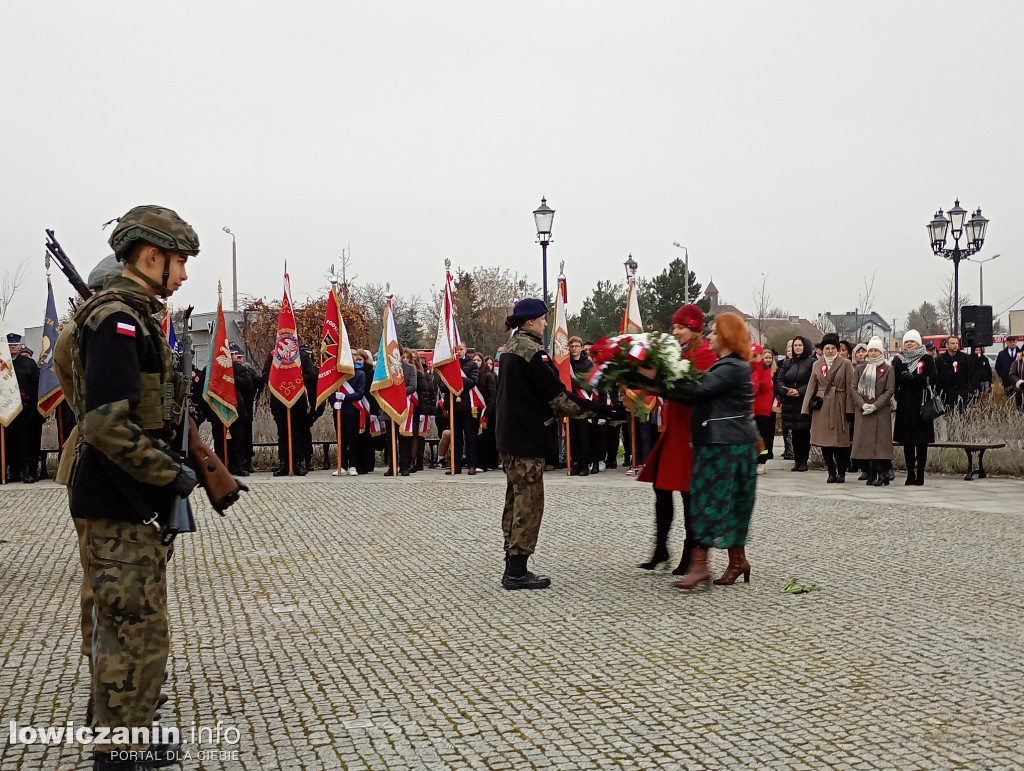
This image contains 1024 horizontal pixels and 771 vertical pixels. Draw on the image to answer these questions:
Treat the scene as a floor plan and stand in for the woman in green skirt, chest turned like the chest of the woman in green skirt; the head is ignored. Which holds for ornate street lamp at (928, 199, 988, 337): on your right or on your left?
on your right

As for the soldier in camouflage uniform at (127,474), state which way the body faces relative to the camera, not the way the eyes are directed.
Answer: to the viewer's right

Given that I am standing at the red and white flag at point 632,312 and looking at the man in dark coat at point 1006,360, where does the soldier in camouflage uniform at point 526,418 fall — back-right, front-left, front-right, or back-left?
back-right

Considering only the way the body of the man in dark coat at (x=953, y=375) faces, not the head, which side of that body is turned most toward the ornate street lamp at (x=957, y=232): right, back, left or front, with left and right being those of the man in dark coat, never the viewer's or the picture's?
back

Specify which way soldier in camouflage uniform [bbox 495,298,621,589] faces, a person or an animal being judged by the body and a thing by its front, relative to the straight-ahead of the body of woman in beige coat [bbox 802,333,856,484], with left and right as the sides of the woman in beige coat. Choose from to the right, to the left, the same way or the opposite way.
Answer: to the left

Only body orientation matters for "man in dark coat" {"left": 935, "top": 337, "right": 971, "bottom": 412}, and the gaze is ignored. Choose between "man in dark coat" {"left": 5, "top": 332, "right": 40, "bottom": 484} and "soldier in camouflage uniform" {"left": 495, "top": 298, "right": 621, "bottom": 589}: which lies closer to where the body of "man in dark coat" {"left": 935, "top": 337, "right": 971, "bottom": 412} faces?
the soldier in camouflage uniform

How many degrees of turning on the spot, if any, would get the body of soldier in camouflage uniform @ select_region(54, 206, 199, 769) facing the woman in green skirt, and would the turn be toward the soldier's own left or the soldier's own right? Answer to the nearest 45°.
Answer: approximately 45° to the soldier's own left

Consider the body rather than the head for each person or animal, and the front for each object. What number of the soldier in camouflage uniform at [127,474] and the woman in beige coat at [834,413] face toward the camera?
1

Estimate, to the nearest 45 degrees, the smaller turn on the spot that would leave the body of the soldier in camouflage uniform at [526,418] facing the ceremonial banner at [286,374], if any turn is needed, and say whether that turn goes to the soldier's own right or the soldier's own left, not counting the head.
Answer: approximately 135° to the soldier's own left

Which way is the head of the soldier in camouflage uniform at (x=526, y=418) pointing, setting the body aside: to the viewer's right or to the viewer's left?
to the viewer's right

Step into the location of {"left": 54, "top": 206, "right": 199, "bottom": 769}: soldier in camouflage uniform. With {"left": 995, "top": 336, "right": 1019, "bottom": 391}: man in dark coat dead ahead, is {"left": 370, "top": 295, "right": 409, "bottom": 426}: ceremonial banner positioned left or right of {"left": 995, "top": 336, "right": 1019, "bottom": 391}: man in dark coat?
left
